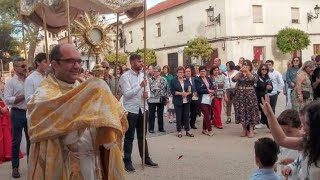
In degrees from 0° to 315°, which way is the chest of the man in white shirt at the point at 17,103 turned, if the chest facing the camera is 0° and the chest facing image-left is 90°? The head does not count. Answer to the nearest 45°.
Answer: approximately 315°

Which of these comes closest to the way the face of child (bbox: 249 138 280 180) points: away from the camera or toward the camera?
away from the camera

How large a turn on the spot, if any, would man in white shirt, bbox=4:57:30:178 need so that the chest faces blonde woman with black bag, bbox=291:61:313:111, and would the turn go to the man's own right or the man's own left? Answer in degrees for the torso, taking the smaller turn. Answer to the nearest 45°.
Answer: approximately 45° to the man's own left

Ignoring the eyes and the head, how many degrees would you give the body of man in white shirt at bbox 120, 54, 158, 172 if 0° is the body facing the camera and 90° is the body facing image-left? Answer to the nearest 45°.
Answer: approximately 315°

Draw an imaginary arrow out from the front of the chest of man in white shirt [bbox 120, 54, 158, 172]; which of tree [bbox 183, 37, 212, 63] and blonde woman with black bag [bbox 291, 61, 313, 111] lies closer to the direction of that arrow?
the blonde woman with black bag

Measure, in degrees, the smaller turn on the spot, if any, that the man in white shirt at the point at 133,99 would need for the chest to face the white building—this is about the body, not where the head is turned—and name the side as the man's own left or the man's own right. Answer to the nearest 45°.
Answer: approximately 135° to the man's own left

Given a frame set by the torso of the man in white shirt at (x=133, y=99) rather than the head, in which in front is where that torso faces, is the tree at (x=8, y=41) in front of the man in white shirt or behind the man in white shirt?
behind

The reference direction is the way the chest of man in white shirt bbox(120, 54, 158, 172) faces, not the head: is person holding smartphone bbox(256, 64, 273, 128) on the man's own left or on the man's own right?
on the man's own left

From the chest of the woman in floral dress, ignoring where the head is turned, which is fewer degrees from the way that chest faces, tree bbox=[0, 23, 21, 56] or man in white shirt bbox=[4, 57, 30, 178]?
the man in white shirt
